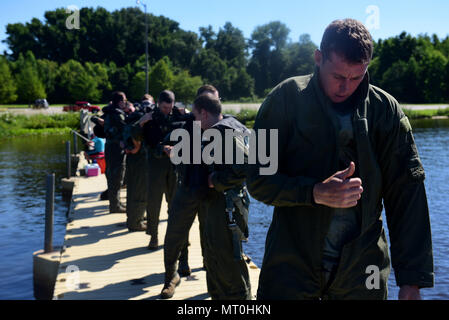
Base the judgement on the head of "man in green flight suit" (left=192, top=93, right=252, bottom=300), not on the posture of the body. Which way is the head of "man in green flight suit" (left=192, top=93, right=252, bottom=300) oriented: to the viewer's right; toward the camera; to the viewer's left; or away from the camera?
to the viewer's left

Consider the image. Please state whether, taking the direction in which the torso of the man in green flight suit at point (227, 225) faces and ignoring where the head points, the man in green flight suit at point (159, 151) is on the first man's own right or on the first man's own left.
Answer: on the first man's own right

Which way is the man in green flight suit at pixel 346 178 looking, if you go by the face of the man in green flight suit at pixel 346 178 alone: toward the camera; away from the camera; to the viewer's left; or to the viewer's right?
toward the camera

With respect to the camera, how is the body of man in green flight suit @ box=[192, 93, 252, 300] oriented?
to the viewer's left

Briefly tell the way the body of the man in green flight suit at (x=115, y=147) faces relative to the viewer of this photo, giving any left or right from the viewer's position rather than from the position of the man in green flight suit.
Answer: facing to the right of the viewer

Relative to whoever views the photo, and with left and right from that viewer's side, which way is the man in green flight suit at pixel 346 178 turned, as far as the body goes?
facing the viewer
